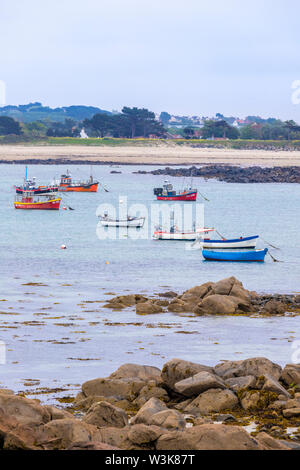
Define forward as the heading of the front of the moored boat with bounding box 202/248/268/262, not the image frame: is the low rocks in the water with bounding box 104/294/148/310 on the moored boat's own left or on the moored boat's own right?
on the moored boat's own right

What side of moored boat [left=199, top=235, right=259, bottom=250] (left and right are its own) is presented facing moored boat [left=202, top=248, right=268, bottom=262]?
right

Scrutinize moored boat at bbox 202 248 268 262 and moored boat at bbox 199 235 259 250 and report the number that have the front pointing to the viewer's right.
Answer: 2

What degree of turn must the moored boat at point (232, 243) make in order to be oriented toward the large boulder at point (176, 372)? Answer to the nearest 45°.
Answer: approximately 90° to its right

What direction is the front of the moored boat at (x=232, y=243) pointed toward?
to the viewer's right

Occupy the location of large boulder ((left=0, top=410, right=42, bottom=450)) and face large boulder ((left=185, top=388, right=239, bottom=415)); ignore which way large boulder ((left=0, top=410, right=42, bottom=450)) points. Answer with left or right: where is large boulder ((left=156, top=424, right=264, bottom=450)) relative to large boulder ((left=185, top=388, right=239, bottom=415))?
right

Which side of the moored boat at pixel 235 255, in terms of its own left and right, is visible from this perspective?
right

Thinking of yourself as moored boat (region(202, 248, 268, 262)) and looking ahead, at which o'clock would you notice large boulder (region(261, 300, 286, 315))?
The large boulder is roughly at 3 o'clock from the moored boat.

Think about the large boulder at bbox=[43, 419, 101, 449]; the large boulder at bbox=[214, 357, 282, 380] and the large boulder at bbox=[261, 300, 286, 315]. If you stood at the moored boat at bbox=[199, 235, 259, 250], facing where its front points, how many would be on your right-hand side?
3

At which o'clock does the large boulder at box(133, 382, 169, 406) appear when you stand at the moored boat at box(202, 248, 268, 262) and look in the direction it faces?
The large boulder is roughly at 3 o'clock from the moored boat.
